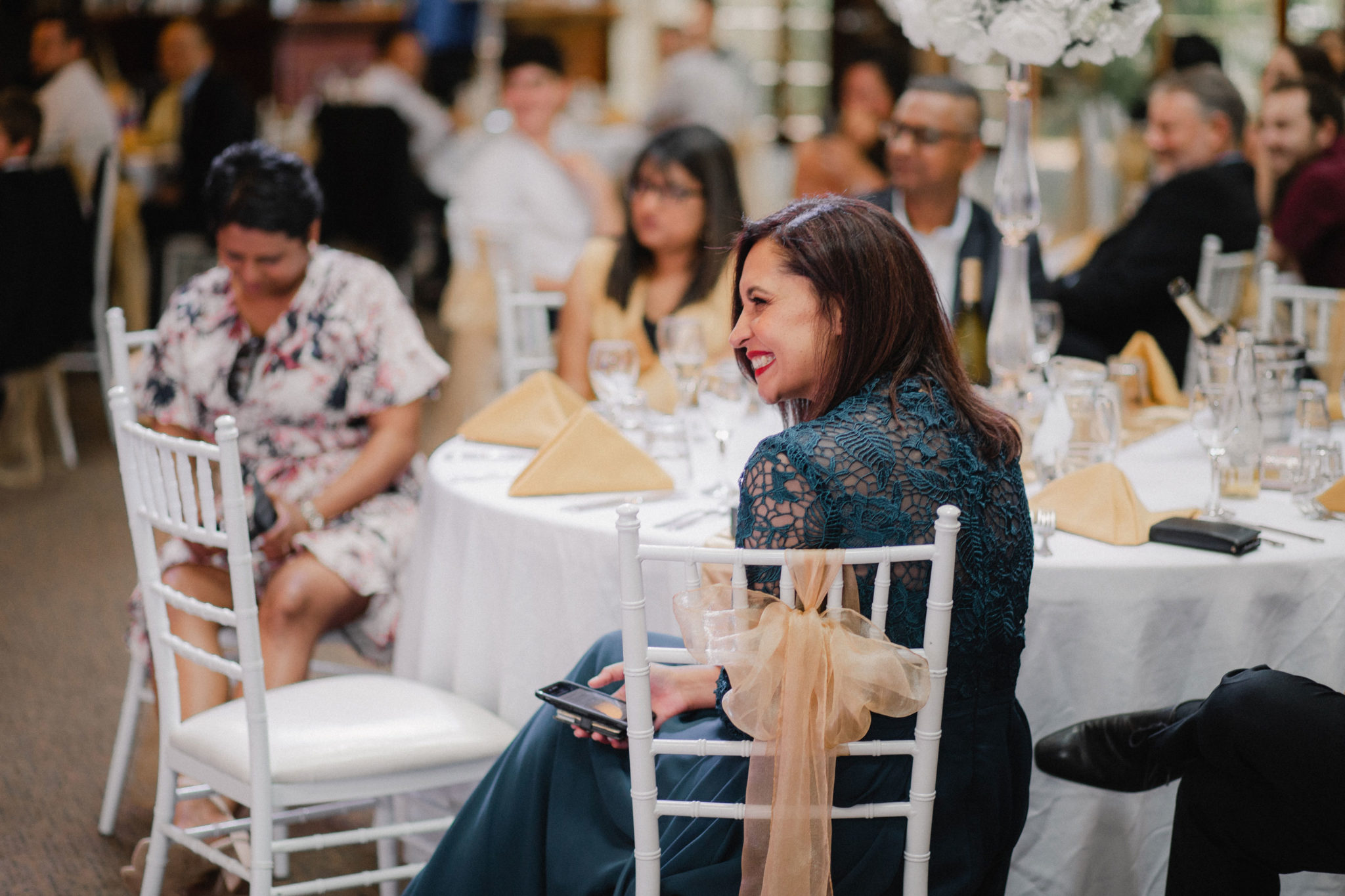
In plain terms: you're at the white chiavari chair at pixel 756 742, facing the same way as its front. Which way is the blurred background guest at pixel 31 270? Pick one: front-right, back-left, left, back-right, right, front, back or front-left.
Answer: front-left

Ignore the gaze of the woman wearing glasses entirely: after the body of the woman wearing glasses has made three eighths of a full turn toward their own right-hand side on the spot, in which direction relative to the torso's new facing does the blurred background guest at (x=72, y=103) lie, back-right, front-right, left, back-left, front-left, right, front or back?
front-left

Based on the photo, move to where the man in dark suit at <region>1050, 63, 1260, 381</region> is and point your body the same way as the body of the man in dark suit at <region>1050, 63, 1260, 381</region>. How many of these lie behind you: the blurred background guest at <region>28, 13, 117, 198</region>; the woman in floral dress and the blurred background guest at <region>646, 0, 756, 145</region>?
0

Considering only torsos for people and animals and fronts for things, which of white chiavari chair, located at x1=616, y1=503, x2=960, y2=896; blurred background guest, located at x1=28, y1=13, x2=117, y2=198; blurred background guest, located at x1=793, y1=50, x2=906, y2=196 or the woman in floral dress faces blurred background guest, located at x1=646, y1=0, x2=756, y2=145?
the white chiavari chair

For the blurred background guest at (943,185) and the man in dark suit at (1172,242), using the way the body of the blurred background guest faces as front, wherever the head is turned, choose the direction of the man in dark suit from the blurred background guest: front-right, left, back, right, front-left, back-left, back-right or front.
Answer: left

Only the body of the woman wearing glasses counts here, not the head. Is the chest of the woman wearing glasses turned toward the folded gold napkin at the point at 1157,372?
no

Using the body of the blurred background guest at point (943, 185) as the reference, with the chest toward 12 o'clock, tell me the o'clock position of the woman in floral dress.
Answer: The woman in floral dress is roughly at 12 o'clock from the blurred background guest.

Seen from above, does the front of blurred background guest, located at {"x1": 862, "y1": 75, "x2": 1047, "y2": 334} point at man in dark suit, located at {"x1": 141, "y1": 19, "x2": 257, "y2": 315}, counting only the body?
no

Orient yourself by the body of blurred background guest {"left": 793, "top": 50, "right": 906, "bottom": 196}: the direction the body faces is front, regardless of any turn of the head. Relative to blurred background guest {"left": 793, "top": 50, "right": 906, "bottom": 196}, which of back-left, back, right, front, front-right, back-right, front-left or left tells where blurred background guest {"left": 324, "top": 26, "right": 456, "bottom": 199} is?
right

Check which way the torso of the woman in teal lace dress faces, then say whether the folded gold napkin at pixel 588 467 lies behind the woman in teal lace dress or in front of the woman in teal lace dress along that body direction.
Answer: in front

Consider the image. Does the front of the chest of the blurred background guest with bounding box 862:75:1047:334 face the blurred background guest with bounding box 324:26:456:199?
no

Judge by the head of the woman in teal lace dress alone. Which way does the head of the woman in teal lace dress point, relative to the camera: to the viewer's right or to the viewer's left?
to the viewer's left

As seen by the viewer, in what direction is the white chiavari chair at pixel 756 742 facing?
away from the camera
